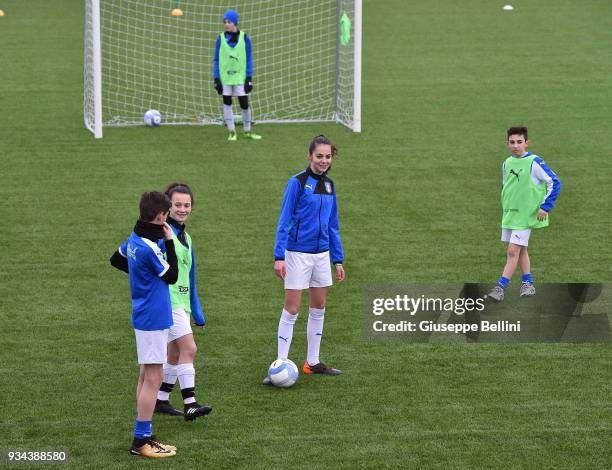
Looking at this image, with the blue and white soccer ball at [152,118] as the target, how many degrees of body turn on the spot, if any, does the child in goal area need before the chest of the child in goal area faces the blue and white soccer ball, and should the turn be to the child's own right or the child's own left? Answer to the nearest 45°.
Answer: approximately 135° to the child's own right

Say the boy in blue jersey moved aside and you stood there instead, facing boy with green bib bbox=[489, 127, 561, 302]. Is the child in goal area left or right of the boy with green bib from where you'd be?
left

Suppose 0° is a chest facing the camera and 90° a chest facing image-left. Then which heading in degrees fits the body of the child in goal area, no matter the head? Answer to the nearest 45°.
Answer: approximately 0°

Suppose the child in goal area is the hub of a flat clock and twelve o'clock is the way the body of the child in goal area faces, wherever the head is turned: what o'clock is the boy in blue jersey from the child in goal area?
The boy in blue jersey is roughly at 12 o'clock from the child in goal area.

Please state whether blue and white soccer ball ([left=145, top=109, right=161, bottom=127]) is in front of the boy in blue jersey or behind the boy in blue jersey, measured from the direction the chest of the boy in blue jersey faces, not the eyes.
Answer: in front

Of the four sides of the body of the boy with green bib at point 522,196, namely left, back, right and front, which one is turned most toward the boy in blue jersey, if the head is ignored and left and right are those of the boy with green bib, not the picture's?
front

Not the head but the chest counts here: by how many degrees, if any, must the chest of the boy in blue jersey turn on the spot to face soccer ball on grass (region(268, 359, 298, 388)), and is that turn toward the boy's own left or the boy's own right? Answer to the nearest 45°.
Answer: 0° — they already face it

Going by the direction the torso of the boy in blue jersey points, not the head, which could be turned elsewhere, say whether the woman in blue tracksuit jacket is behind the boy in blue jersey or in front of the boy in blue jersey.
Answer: in front

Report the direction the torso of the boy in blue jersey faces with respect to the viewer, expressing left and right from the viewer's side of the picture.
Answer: facing away from the viewer and to the right of the viewer

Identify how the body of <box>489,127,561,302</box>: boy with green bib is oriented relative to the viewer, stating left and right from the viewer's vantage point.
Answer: facing the viewer and to the left of the viewer

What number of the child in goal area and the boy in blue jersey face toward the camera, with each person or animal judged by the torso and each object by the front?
1

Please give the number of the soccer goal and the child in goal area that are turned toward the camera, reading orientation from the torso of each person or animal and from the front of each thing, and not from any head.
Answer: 2
